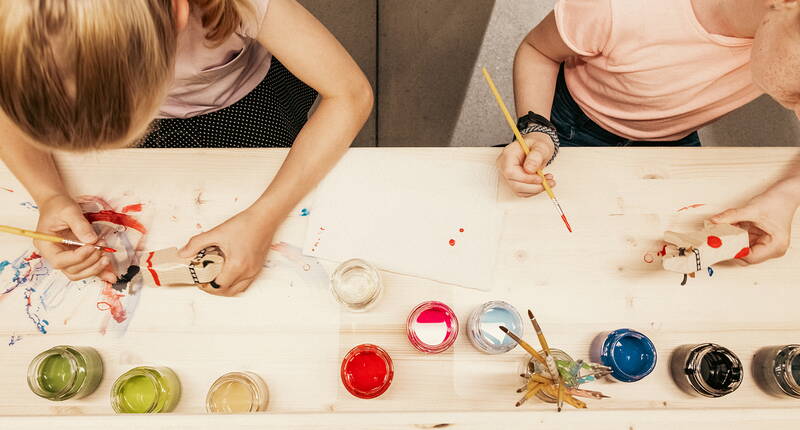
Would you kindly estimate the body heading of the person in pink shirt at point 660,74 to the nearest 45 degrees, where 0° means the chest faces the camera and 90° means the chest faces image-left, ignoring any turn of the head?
approximately 0°
